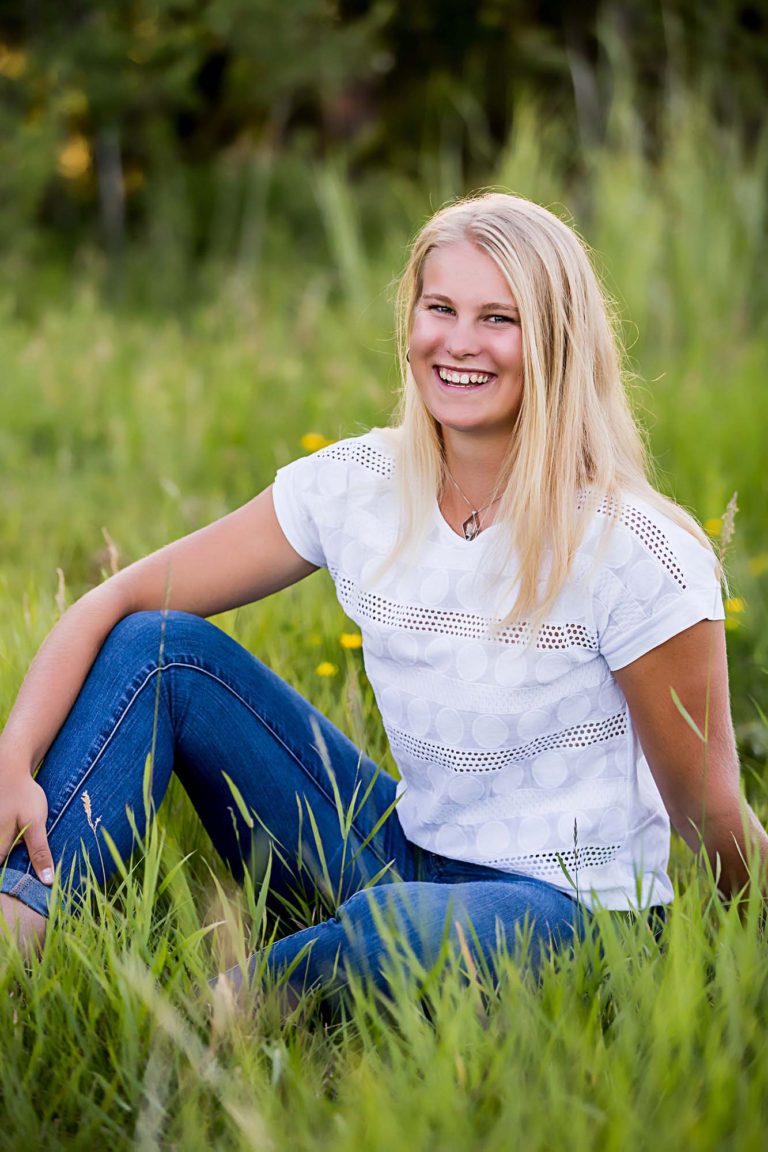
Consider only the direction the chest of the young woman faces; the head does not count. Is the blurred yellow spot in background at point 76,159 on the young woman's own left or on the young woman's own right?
on the young woman's own right

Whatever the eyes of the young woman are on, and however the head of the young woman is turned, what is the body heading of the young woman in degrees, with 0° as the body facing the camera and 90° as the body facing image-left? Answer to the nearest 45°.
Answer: approximately 45°

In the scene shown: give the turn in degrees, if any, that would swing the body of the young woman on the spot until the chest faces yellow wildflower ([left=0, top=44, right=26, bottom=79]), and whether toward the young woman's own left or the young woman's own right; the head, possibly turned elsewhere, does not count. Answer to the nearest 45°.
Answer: approximately 135° to the young woman's own right
